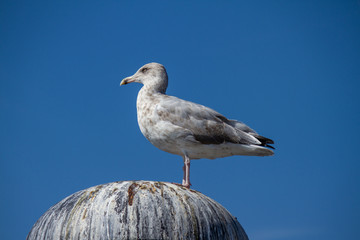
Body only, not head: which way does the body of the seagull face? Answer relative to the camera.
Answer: to the viewer's left
